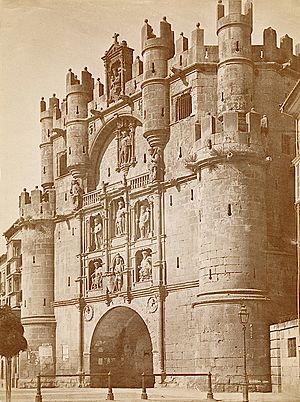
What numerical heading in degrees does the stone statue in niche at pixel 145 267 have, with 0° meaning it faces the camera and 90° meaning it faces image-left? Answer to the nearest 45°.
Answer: approximately 45°

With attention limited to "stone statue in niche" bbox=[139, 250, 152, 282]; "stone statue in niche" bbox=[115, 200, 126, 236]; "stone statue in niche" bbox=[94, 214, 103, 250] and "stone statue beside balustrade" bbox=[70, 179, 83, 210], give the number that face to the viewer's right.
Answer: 0

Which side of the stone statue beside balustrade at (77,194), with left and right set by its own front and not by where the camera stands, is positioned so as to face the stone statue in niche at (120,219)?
left

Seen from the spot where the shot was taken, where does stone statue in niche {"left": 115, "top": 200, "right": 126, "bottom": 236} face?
facing the viewer and to the left of the viewer

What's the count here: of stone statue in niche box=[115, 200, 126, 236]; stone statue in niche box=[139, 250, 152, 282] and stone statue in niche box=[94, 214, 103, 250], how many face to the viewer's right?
0

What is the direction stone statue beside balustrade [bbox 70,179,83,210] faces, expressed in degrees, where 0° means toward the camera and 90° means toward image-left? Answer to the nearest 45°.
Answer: approximately 45°

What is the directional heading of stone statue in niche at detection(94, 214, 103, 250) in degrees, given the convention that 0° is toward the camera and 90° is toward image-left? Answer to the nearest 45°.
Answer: approximately 45°

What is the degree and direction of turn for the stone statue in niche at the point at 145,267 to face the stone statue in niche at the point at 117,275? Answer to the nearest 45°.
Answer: approximately 90° to its right

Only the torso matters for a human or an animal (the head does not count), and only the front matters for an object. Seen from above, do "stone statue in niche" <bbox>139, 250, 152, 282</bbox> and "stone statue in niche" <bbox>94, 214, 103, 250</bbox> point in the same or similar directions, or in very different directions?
same or similar directions

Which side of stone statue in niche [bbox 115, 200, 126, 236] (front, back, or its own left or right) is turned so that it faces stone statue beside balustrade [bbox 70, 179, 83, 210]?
right
